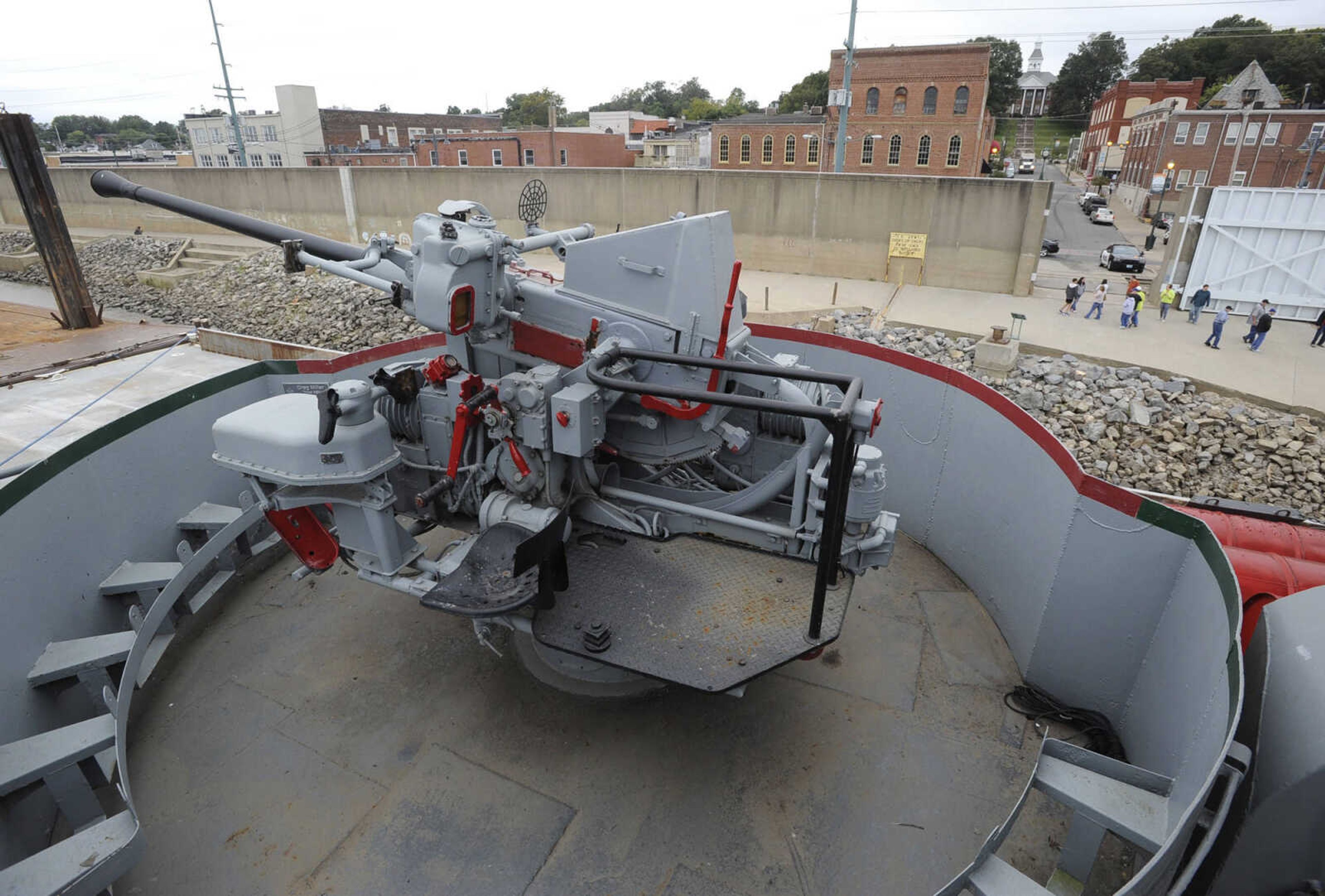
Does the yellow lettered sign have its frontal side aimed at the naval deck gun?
yes

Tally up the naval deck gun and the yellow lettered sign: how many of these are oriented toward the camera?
1

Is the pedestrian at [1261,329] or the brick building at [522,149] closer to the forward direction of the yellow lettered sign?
the pedestrian

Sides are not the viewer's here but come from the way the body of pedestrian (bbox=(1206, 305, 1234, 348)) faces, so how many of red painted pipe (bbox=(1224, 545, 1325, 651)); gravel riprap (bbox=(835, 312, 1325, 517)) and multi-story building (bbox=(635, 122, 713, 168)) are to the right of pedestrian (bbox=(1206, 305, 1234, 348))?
2

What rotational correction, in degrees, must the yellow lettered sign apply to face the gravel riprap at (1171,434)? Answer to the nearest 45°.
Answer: approximately 45° to its left

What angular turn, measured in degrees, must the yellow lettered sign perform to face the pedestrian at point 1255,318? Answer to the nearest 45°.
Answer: approximately 45° to its left

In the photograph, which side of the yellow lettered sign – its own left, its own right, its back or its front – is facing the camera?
front

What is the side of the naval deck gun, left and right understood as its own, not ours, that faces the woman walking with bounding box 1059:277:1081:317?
right

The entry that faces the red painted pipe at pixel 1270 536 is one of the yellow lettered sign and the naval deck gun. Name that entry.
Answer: the yellow lettered sign

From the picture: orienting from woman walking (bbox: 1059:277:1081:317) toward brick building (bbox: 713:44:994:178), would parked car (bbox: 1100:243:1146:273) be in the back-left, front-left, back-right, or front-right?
front-right

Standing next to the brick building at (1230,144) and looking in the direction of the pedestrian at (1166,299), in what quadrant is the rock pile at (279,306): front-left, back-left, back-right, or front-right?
front-right

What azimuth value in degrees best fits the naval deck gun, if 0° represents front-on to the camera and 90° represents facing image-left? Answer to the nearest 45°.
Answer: approximately 135°

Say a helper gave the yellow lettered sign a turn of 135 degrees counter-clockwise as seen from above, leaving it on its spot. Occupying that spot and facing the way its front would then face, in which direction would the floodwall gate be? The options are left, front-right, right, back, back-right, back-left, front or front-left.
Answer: front-right

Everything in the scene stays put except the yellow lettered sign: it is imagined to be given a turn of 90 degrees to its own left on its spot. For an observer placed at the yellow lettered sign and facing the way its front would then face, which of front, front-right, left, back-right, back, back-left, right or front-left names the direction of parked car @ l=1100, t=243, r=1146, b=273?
front-left
